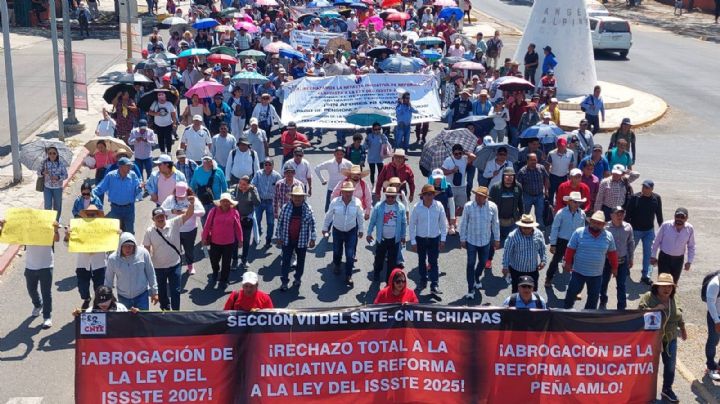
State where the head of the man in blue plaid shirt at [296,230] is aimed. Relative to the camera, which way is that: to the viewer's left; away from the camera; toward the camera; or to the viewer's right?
toward the camera

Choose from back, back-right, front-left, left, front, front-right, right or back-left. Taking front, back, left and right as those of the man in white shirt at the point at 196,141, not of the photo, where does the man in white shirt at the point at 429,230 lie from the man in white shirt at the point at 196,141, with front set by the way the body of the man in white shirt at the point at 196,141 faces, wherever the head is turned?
front-left

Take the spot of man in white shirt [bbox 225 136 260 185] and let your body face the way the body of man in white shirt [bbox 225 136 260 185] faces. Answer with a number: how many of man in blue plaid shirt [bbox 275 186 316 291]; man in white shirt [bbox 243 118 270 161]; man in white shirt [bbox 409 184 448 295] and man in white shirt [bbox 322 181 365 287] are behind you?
1

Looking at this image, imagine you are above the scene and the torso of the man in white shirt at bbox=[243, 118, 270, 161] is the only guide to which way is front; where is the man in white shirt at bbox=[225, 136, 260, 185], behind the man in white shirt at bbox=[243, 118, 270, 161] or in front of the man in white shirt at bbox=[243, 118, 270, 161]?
in front

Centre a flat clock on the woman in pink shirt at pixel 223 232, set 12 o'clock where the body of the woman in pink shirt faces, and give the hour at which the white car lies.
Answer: The white car is roughly at 7 o'clock from the woman in pink shirt.

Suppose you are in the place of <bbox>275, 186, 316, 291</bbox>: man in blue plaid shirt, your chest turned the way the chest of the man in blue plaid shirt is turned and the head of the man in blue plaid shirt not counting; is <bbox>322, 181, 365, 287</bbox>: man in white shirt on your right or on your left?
on your left

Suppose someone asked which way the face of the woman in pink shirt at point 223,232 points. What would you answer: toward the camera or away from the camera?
toward the camera

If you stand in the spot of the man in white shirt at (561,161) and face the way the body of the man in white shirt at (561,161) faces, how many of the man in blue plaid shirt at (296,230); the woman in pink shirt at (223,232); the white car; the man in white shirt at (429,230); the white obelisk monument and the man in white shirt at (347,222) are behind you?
2

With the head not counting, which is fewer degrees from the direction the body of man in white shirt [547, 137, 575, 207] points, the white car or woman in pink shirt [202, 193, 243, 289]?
the woman in pink shirt

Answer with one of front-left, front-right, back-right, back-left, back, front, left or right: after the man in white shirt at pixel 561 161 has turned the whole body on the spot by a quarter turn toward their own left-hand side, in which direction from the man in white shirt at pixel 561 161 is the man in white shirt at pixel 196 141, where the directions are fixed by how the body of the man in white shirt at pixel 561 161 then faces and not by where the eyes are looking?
back

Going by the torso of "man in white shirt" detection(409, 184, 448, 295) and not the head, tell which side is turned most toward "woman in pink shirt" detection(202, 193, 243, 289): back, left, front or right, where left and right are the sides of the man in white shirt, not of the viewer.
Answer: right

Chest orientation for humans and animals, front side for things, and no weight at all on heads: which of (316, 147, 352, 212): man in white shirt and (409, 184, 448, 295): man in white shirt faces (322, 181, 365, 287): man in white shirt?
(316, 147, 352, 212): man in white shirt

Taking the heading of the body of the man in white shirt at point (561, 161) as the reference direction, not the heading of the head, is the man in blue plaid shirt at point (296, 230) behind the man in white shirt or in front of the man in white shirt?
in front

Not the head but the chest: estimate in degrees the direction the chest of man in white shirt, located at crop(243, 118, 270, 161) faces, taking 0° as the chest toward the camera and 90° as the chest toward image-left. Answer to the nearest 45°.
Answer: approximately 0°

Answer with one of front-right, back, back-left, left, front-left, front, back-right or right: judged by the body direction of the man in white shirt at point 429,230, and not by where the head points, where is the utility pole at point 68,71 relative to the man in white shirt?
back-right

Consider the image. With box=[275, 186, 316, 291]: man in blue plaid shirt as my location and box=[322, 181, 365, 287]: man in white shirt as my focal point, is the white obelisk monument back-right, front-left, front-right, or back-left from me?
front-left

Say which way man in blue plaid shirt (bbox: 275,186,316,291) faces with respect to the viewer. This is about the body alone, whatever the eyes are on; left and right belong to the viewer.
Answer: facing the viewer

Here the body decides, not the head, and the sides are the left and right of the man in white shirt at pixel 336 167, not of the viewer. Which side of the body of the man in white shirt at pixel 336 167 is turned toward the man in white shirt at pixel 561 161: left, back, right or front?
left

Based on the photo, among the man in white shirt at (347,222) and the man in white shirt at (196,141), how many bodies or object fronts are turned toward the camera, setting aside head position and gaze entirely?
2
